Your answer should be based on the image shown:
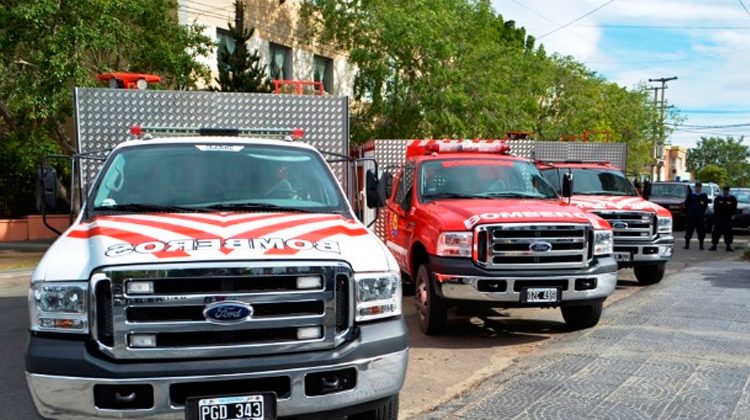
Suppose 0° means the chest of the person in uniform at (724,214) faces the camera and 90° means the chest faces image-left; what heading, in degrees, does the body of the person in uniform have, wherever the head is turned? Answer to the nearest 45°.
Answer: approximately 0°

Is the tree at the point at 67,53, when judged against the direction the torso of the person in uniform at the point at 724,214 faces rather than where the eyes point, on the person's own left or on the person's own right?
on the person's own right

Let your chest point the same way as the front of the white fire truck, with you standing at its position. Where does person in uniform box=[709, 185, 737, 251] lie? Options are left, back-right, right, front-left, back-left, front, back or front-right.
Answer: back-left

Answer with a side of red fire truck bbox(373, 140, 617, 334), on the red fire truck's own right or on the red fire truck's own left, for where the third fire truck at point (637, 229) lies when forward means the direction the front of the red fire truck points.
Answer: on the red fire truck's own left

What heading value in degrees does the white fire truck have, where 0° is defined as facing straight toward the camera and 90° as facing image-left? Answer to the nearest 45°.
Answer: approximately 0°

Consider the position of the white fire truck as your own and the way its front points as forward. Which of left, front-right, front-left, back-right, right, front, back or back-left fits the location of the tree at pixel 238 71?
back

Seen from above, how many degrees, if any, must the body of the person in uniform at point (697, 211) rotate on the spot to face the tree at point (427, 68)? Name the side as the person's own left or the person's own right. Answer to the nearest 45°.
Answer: approximately 90° to the person's own right
